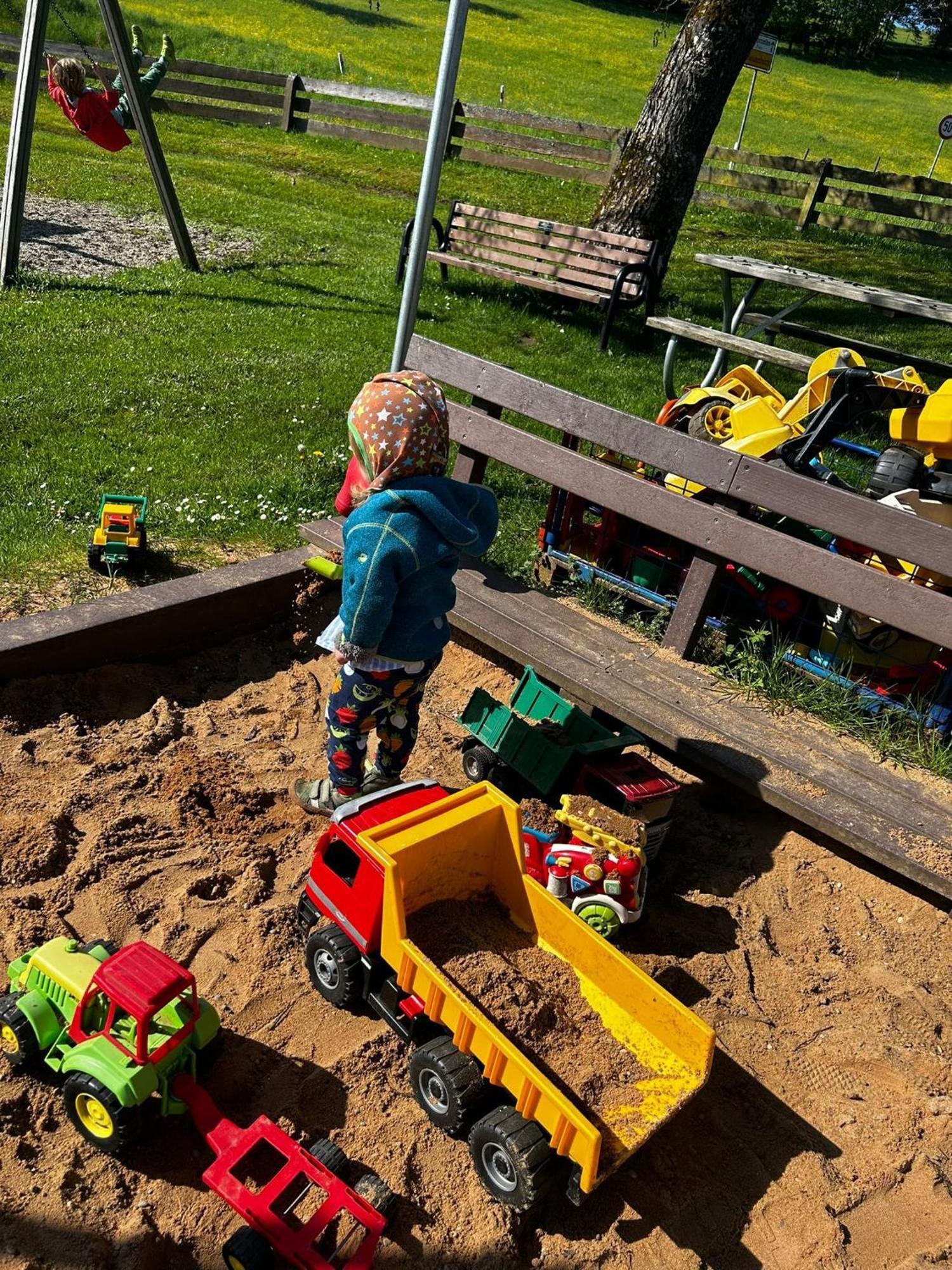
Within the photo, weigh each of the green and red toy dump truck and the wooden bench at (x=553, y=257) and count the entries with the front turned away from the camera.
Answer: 0

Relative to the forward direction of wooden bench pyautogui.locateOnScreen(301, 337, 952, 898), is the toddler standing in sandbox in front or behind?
in front

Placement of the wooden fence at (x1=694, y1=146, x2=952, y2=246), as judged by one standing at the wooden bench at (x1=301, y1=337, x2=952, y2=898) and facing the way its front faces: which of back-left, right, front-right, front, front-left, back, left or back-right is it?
back-right

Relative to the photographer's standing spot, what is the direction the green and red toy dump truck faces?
facing the viewer and to the right of the viewer

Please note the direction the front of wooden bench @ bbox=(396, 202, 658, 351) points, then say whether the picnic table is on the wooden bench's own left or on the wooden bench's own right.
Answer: on the wooden bench's own left

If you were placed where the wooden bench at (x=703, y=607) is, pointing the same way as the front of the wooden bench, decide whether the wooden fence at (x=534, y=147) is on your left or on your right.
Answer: on your right

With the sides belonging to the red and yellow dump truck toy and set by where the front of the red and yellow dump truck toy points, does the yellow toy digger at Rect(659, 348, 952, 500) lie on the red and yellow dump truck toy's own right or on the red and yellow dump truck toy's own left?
on the red and yellow dump truck toy's own right

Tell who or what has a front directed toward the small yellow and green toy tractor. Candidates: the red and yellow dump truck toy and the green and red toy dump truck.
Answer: the red and yellow dump truck toy

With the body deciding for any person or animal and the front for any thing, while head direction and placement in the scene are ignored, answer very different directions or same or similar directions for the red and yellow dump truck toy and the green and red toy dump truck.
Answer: very different directions

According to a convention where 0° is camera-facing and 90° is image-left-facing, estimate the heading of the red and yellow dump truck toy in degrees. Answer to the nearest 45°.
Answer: approximately 135°

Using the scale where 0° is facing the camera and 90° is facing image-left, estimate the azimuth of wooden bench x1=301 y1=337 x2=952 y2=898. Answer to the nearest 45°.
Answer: approximately 45°

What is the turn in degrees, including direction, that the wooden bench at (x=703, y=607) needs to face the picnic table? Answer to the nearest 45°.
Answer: approximately 135° to its right

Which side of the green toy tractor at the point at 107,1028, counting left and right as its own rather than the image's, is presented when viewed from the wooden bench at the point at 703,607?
right

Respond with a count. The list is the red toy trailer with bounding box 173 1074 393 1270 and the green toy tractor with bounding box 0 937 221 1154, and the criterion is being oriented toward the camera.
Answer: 0

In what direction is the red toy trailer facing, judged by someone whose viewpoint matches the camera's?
facing away from the viewer and to the left of the viewer

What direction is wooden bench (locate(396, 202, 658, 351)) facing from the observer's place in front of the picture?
facing the viewer and to the left of the viewer

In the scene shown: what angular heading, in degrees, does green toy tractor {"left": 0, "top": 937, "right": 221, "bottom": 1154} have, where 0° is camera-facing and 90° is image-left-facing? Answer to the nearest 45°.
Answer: approximately 135°
